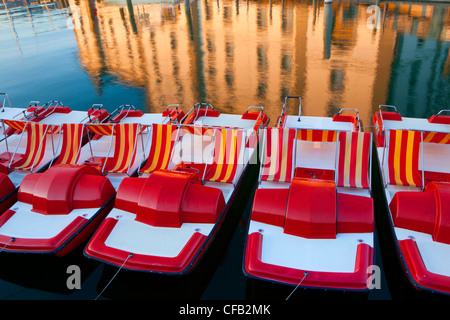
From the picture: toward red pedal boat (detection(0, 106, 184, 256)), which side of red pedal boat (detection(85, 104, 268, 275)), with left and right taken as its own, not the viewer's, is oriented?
right

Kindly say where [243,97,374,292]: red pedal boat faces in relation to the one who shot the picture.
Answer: facing the viewer

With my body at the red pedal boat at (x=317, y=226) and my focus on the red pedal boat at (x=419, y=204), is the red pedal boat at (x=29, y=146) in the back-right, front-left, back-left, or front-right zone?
back-left

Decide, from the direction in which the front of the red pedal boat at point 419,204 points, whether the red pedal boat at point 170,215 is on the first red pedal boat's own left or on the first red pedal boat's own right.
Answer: on the first red pedal boat's own right

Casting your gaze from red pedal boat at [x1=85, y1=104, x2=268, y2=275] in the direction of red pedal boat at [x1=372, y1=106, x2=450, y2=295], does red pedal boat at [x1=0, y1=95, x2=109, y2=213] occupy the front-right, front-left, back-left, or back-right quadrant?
back-left

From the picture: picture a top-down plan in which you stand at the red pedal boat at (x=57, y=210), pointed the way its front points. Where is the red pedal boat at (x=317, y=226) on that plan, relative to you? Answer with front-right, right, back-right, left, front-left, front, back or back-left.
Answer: left

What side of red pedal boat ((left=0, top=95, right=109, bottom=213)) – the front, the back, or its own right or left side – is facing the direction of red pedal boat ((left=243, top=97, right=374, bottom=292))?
left

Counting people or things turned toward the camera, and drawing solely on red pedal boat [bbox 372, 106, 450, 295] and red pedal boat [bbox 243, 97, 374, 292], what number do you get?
2

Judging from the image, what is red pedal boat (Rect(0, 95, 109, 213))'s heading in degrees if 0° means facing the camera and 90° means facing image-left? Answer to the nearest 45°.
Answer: approximately 45°

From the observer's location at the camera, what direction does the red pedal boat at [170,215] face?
facing the viewer and to the left of the viewer
